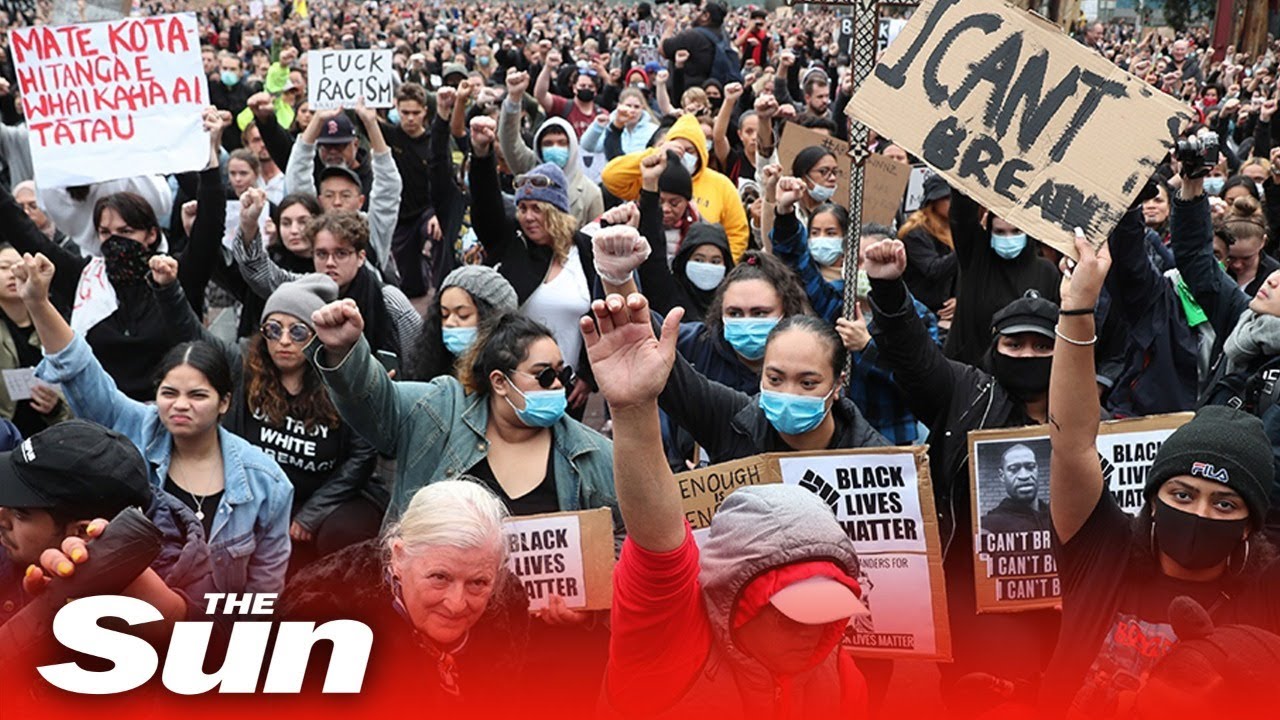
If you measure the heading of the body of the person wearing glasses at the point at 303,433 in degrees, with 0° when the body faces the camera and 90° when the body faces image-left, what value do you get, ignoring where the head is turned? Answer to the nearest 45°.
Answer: approximately 0°

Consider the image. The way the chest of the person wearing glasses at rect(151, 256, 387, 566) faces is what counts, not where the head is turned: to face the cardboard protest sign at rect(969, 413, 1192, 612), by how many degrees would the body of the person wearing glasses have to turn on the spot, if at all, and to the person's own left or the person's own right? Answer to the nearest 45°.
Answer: approximately 45° to the person's own left

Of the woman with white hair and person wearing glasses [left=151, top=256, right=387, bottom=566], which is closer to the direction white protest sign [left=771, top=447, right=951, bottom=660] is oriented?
the woman with white hair

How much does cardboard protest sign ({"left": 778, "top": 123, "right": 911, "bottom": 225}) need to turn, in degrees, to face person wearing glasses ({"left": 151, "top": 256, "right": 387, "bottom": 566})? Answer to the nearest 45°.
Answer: approximately 45° to its right

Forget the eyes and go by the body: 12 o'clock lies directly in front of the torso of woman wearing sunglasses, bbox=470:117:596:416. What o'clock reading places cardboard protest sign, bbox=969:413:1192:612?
The cardboard protest sign is roughly at 11 o'clock from the woman wearing sunglasses.

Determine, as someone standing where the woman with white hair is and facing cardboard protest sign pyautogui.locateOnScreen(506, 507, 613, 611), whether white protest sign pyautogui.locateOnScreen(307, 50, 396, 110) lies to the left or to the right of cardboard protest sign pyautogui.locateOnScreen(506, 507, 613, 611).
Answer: left

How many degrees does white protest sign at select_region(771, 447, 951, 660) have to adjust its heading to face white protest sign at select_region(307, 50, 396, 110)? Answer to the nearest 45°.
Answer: approximately 135° to its right
